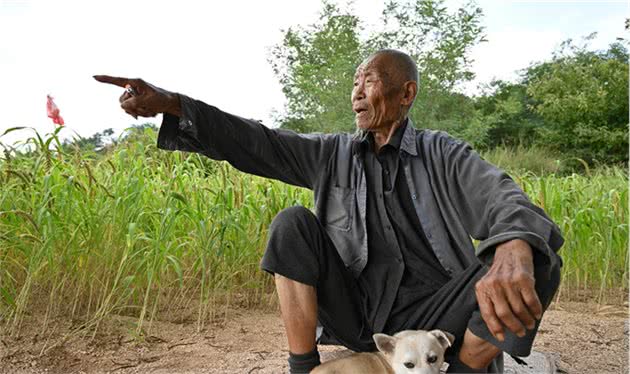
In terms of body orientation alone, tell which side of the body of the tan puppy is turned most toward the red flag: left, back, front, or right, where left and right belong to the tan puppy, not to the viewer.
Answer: back

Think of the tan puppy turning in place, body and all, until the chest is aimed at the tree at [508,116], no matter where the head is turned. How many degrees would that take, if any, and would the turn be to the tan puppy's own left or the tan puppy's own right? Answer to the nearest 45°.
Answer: approximately 135° to the tan puppy's own left

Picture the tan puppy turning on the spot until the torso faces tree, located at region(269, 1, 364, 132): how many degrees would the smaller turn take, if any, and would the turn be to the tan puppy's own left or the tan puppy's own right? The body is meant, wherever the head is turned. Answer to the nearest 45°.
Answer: approximately 135° to the tan puppy's own left

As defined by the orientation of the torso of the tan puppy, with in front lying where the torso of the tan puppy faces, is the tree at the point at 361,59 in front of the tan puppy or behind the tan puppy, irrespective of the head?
behind

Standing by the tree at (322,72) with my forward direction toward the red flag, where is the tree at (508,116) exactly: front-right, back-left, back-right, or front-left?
back-left

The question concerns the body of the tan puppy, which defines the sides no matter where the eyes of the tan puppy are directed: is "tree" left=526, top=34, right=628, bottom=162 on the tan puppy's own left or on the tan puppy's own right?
on the tan puppy's own left

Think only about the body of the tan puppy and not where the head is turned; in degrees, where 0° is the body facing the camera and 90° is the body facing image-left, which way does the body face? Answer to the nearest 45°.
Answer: approximately 315°
